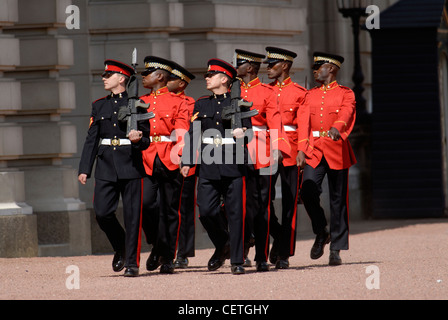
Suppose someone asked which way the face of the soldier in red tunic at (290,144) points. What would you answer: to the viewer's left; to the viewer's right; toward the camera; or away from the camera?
to the viewer's left

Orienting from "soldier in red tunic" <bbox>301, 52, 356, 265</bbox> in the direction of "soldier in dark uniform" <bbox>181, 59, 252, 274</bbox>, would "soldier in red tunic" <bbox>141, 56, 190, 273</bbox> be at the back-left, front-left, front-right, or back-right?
front-right

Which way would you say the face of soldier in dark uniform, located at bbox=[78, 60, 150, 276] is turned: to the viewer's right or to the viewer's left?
to the viewer's left

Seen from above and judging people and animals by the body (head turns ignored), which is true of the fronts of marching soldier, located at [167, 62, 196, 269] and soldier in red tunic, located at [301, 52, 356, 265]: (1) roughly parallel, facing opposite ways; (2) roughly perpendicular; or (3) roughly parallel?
roughly parallel

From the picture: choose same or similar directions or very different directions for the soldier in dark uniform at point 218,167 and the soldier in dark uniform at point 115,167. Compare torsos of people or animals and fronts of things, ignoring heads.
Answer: same or similar directions

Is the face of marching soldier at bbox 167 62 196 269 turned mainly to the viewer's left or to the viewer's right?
to the viewer's left

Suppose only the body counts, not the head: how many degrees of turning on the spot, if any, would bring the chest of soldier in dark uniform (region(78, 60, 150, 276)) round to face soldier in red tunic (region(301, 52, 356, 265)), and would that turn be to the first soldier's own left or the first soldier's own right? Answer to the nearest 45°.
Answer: approximately 90° to the first soldier's own left

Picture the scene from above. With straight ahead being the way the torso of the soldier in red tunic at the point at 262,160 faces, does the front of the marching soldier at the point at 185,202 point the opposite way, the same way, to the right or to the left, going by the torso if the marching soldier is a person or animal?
the same way

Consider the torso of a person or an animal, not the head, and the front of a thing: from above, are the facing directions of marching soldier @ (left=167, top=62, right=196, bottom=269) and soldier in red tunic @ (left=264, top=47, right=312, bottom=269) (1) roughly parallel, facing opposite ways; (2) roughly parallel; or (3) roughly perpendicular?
roughly parallel

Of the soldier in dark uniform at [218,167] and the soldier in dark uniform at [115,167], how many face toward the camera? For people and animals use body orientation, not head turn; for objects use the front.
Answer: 2

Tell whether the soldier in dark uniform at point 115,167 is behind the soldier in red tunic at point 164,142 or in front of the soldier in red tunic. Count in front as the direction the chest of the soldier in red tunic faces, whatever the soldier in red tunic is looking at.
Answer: in front

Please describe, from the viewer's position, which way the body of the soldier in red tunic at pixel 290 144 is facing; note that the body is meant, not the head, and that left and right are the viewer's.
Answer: facing the viewer and to the left of the viewer
